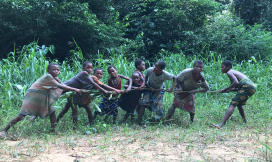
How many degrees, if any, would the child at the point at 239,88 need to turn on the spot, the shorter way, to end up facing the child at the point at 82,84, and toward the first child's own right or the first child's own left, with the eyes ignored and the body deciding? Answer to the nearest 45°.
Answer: approximately 45° to the first child's own left

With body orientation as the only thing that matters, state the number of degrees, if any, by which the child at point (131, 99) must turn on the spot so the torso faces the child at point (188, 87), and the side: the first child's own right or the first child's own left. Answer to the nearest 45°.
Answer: approximately 45° to the first child's own left

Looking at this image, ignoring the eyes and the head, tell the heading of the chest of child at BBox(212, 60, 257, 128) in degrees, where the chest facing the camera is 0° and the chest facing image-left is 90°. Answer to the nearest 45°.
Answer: approximately 90°

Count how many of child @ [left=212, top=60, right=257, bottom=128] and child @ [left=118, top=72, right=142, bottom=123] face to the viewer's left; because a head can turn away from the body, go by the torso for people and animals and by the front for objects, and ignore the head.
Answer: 1

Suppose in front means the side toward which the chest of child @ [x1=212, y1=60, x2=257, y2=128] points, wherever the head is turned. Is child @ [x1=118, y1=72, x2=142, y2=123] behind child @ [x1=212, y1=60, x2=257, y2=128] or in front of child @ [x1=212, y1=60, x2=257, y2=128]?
in front

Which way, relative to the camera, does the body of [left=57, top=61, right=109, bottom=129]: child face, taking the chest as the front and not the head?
to the viewer's right

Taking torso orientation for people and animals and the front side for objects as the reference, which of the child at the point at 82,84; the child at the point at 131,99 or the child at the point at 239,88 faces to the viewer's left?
the child at the point at 239,88

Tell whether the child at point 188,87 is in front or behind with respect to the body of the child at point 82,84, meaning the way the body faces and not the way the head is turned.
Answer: in front

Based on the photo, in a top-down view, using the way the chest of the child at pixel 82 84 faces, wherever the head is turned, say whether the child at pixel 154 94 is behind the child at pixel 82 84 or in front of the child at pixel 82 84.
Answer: in front
